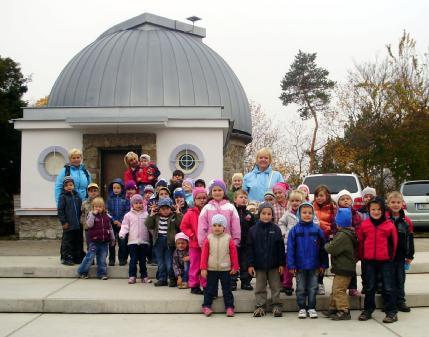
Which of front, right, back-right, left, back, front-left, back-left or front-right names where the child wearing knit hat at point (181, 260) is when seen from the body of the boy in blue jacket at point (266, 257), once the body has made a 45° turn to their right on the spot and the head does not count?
right

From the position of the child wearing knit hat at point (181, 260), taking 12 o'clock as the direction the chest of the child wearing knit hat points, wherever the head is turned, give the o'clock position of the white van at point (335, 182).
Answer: The white van is roughly at 7 o'clock from the child wearing knit hat.

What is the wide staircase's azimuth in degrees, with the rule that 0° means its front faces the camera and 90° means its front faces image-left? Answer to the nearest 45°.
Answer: approximately 0°

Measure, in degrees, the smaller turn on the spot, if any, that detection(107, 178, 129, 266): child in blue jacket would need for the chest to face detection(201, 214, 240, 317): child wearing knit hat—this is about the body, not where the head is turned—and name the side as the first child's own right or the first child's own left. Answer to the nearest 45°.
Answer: approximately 45° to the first child's own left

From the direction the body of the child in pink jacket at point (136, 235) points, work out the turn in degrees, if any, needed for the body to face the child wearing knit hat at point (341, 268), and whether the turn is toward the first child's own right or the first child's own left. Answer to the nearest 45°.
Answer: approximately 45° to the first child's own left
